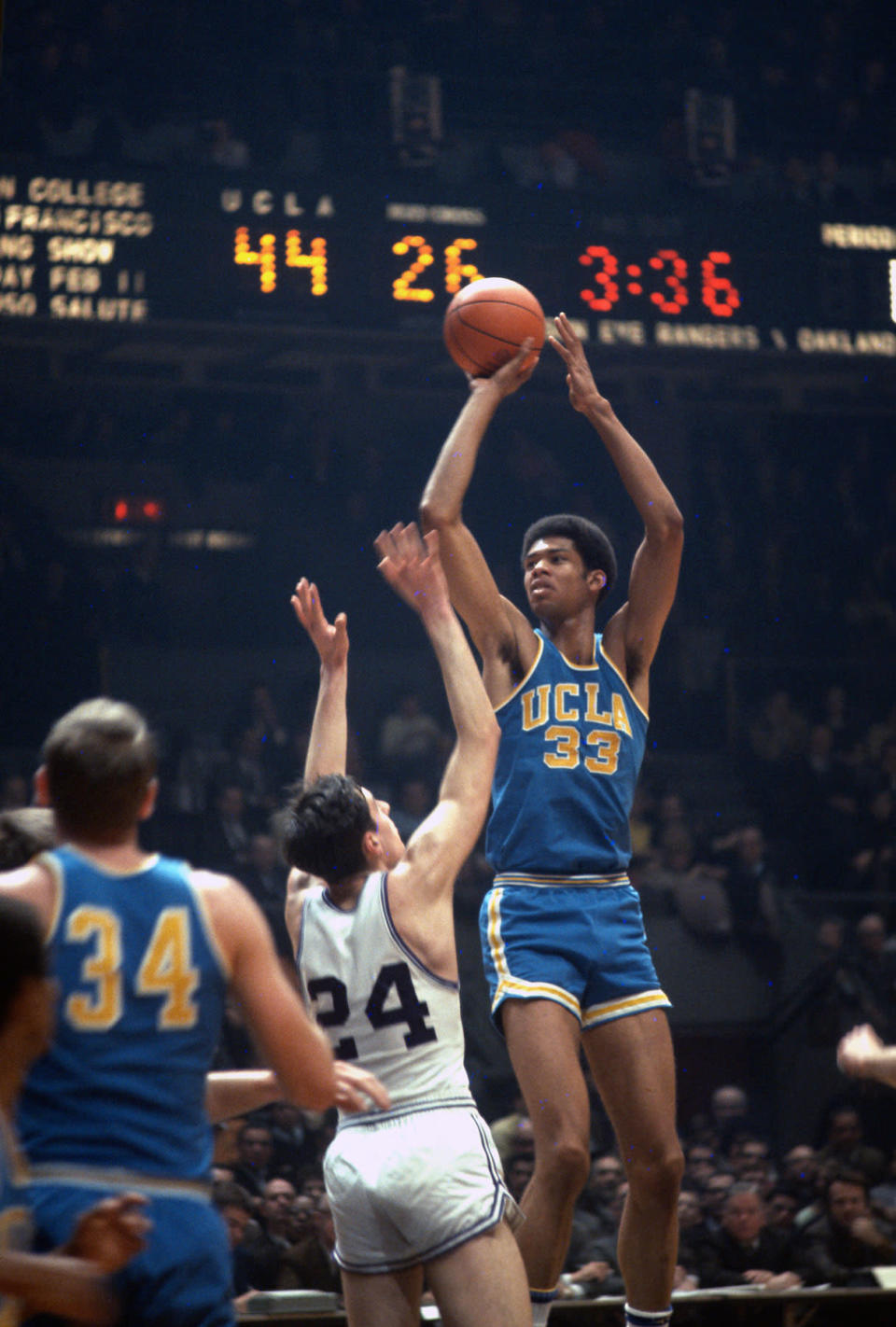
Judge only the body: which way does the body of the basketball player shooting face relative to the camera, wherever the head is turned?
toward the camera

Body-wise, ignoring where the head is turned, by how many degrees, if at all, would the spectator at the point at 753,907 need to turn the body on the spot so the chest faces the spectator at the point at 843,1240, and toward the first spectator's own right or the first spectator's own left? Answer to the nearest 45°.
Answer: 0° — they already face them

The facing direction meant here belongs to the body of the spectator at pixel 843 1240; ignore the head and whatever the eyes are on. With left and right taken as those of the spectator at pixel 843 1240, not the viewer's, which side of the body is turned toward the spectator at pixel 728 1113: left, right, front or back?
back

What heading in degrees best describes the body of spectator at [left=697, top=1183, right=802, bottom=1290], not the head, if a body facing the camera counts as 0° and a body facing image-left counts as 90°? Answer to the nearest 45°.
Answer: approximately 0°

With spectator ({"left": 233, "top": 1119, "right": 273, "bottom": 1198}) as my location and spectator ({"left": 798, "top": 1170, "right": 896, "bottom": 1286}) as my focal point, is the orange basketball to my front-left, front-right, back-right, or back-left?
front-right

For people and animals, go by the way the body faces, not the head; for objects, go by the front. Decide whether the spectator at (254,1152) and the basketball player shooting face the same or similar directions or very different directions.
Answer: same or similar directions

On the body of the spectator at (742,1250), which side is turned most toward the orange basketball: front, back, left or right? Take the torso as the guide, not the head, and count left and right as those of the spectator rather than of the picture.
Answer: front

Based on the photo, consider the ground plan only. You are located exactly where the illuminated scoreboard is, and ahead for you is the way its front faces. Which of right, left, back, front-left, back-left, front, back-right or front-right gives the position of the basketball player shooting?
front

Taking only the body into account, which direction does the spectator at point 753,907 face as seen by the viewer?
toward the camera

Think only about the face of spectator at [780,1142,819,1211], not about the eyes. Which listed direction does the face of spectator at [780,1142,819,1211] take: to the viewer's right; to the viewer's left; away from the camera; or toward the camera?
toward the camera

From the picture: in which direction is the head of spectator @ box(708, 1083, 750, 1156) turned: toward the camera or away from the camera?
toward the camera

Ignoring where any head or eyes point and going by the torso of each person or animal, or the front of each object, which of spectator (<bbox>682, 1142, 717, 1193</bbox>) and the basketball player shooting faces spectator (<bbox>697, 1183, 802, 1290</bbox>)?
spectator (<bbox>682, 1142, 717, 1193</bbox>)

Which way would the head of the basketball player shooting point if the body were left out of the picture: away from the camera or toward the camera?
toward the camera

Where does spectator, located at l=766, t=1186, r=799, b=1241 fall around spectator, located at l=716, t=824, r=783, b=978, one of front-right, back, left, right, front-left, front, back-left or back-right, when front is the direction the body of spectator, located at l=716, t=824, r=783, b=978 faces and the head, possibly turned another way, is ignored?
front

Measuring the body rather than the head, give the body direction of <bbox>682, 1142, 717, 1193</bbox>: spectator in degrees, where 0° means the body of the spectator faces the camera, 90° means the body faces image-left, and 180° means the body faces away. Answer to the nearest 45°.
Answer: approximately 0°

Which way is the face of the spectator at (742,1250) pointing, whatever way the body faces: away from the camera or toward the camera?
toward the camera
